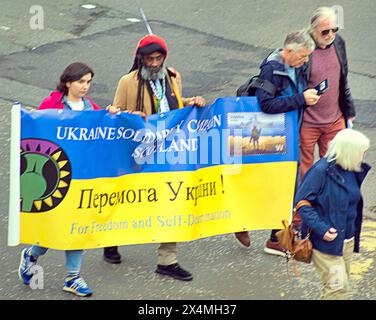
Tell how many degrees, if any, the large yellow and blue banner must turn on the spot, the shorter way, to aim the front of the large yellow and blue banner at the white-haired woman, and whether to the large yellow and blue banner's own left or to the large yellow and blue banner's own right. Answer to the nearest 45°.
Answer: approximately 45° to the large yellow and blue banner's own left

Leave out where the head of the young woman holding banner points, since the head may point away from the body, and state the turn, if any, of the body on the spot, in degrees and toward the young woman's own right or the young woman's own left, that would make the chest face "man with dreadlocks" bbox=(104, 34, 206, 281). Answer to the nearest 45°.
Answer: approximately 45° to the young woman's own left

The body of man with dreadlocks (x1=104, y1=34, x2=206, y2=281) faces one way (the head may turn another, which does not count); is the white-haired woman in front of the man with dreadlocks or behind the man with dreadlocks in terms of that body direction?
in front

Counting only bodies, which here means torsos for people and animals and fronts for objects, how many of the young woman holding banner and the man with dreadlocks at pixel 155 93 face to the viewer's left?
0

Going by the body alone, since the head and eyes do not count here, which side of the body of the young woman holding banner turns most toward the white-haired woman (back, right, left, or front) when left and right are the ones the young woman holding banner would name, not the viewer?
front

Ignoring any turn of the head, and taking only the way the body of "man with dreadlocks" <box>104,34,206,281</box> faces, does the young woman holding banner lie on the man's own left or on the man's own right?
on the man's own right

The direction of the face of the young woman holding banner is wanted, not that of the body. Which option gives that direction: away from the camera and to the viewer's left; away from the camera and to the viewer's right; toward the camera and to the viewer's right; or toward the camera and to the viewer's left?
toward the camera and to the viewer's right

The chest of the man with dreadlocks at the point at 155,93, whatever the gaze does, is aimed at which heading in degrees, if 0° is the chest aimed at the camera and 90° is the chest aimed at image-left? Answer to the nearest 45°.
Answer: approximately 315°
